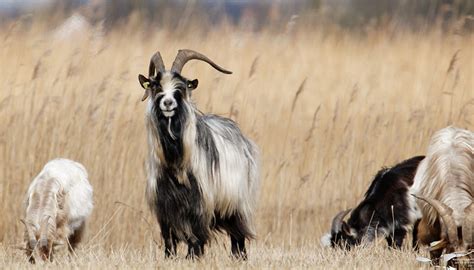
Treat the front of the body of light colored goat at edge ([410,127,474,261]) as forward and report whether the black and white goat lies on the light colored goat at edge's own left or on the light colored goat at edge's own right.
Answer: on the light colored goat at edge's own right

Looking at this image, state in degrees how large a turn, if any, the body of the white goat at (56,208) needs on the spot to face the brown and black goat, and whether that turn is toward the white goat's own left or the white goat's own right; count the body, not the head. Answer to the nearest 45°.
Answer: approximately 135° to the white goat's own left

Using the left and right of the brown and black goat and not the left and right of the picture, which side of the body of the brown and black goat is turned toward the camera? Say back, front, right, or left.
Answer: left

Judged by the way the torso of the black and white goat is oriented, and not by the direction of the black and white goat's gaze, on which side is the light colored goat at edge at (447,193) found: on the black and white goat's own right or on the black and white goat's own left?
on the black and white goat's own left

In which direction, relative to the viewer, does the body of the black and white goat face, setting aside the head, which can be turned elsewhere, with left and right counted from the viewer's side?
facing the viewer and to the left of the viewer

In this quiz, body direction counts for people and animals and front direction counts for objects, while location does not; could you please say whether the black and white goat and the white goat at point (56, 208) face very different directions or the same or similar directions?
same or similar directions

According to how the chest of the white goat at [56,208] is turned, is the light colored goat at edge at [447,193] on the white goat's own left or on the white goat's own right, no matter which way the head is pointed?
on the white goat's own left

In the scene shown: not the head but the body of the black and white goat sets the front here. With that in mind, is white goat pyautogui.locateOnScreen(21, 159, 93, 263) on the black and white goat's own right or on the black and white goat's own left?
on the black and white goat's own right
